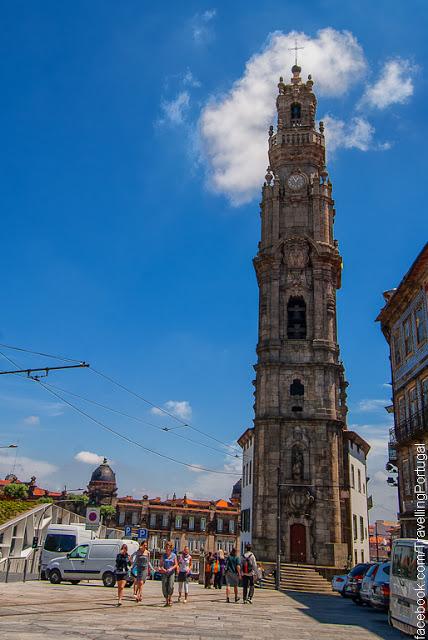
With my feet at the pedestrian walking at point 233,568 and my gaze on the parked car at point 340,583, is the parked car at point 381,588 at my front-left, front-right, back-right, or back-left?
front-right

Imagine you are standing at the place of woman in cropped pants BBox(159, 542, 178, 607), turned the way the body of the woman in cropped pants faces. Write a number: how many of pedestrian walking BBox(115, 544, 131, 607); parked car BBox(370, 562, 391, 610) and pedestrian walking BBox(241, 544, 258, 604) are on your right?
1

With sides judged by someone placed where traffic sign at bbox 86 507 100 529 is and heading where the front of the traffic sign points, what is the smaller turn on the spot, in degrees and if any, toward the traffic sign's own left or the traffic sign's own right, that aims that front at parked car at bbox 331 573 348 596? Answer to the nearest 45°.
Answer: approximately 90° to the traffic sign's own left

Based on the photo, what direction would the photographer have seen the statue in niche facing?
facing the viewer

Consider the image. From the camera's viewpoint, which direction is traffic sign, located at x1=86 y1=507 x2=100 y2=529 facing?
toward the camera

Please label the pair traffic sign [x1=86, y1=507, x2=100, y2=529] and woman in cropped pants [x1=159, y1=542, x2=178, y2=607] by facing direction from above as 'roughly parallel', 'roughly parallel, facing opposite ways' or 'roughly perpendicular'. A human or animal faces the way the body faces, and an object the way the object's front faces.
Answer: roughly parallel
